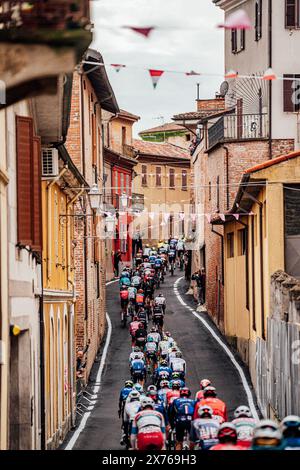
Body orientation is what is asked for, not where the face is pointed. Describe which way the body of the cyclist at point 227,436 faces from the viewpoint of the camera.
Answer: away from the camera

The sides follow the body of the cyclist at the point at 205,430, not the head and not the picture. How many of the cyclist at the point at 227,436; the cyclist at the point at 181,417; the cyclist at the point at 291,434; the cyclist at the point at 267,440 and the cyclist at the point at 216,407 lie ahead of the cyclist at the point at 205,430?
2

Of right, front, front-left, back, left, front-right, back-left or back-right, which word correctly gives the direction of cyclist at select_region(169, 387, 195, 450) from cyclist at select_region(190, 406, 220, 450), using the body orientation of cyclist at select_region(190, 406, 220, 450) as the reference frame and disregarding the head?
front

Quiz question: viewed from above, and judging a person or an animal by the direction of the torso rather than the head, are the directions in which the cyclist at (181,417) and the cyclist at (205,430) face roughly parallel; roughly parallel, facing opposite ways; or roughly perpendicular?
roughly parallel

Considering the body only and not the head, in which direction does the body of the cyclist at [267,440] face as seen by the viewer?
away from the camera

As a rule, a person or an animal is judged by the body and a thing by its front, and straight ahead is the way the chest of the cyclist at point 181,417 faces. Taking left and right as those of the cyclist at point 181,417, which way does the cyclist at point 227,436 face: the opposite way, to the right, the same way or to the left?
the same way

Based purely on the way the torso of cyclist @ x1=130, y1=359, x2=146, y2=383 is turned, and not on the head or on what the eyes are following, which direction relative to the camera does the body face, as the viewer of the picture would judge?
away from the camera

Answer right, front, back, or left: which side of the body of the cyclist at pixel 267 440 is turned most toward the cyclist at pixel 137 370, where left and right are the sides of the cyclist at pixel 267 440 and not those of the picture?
front

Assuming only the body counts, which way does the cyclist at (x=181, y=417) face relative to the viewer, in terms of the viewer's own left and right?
facing away from the viewer

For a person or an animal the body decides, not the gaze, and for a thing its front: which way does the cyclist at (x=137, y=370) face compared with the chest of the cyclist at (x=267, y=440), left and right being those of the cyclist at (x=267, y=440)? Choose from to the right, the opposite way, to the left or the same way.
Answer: the same way

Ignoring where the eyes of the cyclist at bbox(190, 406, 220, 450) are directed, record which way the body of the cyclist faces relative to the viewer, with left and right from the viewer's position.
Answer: facing away from the viewer

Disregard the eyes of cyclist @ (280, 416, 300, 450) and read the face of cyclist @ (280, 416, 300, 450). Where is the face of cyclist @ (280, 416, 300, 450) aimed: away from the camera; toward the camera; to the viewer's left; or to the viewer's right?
away from the camera

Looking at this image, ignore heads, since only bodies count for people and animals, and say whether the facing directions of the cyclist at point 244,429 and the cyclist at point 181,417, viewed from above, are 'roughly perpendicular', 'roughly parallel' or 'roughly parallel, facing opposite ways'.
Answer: roughly parallel
